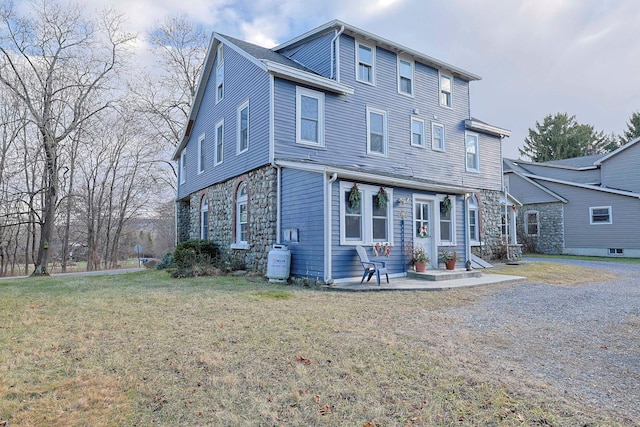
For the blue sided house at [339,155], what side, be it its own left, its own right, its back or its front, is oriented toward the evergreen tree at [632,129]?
left

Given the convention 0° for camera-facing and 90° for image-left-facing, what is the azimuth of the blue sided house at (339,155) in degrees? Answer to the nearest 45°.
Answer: approximately 315°

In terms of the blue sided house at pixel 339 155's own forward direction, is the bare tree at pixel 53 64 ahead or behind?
behind

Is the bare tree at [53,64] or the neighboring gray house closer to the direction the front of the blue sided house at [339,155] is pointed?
the neighboring gray house

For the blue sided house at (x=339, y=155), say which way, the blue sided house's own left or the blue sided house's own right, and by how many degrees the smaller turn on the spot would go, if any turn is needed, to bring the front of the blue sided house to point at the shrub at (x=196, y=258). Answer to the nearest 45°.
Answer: approximately 135° to the blue sided house's own right

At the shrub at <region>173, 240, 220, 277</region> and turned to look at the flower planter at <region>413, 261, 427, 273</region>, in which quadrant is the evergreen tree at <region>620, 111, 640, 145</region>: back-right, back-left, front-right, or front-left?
front-left

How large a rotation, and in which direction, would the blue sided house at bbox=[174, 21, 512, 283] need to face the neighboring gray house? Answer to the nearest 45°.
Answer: approximately 90° to its left

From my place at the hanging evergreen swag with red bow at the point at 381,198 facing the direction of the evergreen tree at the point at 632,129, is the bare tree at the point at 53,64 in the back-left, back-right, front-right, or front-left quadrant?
back-left

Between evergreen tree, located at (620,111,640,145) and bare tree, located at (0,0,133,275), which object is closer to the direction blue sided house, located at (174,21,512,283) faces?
the evergreen tree

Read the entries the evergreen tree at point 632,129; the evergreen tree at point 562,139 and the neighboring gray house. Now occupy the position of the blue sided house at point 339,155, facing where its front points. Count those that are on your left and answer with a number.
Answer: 3

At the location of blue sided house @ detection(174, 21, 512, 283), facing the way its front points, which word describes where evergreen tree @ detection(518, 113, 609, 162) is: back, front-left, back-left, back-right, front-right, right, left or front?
left
